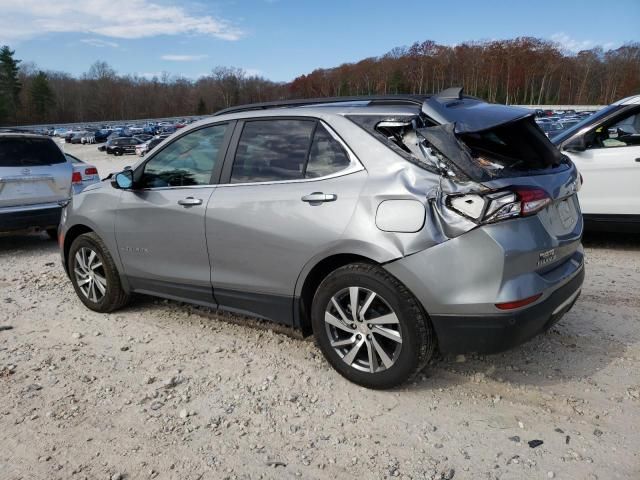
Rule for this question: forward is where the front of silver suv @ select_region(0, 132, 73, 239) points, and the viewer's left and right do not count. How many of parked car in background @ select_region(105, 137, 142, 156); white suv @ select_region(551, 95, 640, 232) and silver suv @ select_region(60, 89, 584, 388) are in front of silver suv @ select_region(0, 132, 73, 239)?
1

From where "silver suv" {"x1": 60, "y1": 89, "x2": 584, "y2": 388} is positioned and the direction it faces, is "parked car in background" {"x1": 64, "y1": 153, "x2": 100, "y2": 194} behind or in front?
in front

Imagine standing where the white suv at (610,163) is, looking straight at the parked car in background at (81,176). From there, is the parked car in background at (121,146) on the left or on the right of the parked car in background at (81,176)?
right

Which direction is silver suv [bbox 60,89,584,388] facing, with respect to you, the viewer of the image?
facing away from the viewer and to the left of the viewer

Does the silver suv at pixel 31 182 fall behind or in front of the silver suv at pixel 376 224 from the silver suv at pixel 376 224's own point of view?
in front

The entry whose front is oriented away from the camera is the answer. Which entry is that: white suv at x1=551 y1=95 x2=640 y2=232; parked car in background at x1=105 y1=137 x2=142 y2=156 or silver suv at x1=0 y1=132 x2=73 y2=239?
the silver suv

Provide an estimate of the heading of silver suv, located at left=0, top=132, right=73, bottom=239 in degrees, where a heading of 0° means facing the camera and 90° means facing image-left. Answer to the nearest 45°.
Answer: approximately 180°

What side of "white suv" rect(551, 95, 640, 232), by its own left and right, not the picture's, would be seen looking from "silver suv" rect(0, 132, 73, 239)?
front

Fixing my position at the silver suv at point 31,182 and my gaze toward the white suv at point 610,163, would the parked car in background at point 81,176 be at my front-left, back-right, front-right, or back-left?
front-left

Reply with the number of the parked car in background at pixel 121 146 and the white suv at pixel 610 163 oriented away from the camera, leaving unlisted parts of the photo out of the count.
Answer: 0

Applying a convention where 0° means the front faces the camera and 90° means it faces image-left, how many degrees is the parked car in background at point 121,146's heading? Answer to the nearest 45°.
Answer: approximately 45°

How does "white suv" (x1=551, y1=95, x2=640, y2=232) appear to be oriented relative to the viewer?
to the viewer's left

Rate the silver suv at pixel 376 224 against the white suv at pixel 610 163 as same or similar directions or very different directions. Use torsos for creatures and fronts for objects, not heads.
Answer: same or similar directions

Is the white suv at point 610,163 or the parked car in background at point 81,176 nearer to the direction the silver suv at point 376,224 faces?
the parked car in background

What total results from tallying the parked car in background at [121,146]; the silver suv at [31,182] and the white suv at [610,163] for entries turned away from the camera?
1

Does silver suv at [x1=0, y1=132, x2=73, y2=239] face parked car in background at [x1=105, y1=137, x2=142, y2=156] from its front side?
yes
